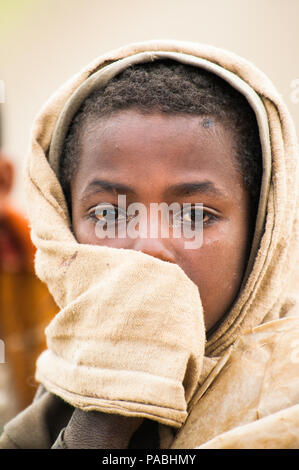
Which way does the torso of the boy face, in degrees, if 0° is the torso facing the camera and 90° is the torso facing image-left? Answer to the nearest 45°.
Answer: approximately 0°
